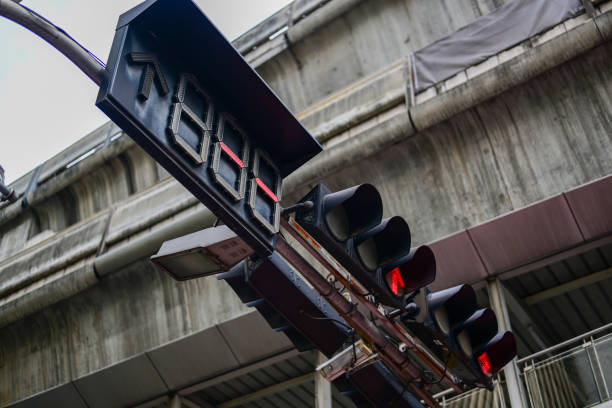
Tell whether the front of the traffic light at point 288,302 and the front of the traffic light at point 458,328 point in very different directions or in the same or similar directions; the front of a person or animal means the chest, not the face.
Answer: very different directions

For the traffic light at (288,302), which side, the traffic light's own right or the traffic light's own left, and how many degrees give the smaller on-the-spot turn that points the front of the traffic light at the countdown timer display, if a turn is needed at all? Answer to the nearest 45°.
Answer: approximately 135° to the traffic light's own left

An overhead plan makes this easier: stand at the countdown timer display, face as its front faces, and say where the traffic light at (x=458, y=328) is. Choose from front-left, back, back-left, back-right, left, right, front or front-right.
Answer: left

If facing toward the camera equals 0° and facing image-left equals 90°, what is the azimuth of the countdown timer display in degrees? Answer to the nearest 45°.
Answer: approximately 315°

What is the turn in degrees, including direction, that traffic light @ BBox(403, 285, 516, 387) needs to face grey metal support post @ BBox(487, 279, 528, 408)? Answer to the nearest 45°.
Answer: approximately 135° to its left

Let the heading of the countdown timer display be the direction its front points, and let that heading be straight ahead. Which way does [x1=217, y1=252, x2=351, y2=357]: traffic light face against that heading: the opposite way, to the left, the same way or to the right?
the opposite way

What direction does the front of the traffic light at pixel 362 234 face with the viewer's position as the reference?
facing the viewer and to the right of the viewer

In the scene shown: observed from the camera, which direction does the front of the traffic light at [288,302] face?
facing away from the viewer and to the left of the viewer

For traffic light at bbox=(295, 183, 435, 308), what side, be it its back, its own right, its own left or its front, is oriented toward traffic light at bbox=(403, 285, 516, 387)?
left
